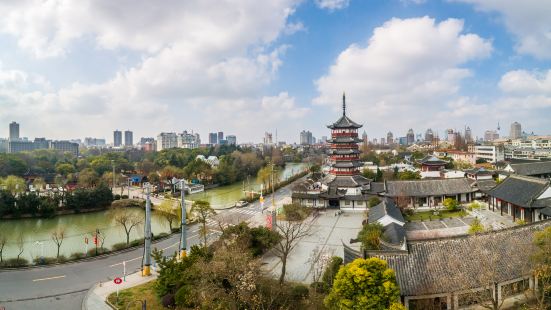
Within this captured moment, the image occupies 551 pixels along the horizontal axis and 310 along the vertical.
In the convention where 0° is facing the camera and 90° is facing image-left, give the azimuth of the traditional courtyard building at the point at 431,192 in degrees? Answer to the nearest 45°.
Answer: approximately 0°

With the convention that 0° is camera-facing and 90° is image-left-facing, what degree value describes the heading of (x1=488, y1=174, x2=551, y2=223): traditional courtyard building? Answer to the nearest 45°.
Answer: approximately 45°

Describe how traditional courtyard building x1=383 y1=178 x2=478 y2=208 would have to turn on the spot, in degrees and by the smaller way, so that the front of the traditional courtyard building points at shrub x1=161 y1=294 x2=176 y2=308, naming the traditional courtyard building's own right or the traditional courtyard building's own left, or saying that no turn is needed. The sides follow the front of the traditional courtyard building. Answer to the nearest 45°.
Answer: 0° — it already faces it

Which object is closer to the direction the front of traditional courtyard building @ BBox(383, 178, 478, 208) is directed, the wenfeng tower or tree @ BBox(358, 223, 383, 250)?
the tree

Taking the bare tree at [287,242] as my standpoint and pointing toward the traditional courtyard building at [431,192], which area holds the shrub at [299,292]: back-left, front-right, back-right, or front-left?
back-right

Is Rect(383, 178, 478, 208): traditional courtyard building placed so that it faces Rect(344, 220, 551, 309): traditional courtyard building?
yes
